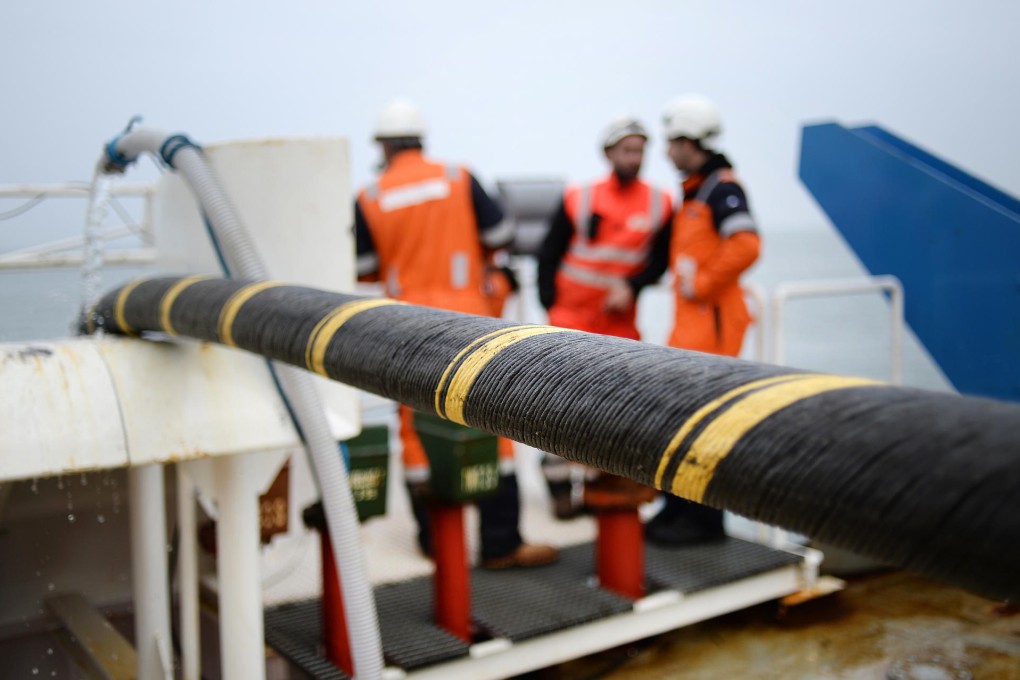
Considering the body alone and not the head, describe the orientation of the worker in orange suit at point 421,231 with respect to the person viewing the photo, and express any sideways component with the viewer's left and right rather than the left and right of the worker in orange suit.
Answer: facing away from the viewer and to the right of the viewer

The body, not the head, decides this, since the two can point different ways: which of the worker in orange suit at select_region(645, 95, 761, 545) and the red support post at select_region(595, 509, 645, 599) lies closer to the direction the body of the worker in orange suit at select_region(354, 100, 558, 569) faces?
the worker in orange suit

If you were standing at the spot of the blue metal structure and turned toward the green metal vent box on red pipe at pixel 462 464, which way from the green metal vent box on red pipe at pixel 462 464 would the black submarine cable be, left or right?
left

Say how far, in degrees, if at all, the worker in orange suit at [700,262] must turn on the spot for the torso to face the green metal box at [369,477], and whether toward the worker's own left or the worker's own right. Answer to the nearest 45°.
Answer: approximately 45° to the worker's own left

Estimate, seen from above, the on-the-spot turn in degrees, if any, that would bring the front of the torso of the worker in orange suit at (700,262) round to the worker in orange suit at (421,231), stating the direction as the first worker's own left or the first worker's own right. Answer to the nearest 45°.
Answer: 0° — they already face them

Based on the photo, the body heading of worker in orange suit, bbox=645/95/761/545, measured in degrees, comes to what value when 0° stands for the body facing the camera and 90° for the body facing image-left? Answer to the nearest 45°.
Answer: approximately 90°

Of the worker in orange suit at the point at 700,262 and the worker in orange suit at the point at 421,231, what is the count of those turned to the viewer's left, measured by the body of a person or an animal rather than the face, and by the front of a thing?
1

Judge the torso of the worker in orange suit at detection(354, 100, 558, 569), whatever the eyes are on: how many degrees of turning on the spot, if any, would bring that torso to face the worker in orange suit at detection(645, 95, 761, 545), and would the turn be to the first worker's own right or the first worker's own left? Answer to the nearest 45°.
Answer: approximately 45° to the first worker's own right

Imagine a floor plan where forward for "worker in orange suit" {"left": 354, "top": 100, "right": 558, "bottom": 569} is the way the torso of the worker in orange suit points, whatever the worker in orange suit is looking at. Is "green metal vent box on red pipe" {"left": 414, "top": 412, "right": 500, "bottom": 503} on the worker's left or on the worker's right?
on the worker's right

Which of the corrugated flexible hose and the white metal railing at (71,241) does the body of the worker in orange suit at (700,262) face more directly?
the white metal railing
